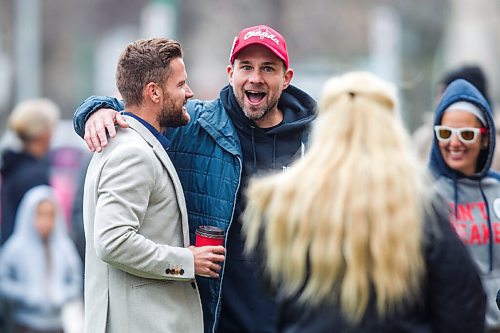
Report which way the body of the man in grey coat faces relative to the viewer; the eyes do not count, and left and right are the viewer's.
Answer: facing to the right of the viewer

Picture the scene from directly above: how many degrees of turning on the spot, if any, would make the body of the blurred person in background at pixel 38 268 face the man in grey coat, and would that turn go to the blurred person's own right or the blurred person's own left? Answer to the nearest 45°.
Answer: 0° — they already face them

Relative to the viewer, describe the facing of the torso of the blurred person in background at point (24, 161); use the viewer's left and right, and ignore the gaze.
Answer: facing away from the viewer and to the right of the viewer

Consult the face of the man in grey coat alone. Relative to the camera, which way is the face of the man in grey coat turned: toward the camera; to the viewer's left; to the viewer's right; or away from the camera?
to the viewer's right

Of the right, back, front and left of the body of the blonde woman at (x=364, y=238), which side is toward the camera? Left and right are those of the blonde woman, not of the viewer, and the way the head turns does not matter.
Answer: back

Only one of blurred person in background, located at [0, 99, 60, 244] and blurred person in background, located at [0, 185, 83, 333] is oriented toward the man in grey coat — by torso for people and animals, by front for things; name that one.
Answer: blurred person in background, located at [0, 185, 83, 333]

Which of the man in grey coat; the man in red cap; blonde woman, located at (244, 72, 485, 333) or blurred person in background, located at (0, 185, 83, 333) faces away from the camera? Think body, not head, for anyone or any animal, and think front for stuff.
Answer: the blonde woman

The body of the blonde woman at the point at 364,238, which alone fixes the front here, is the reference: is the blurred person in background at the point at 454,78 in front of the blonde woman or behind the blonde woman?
in front
